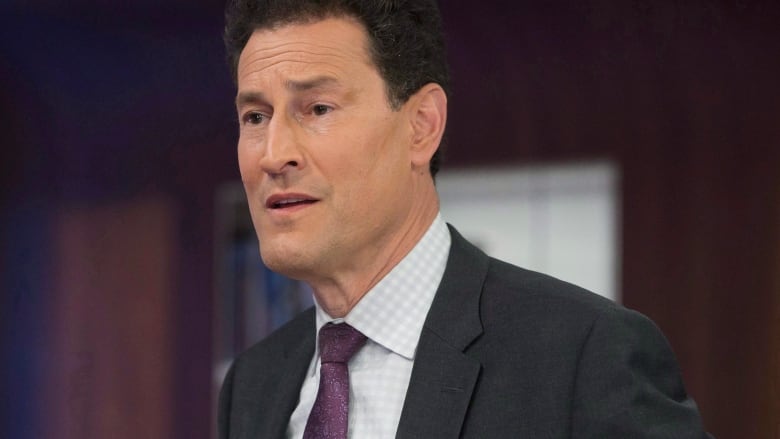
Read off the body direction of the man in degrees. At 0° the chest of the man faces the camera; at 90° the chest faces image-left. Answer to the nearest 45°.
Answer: approximately 45°
